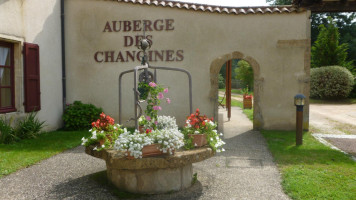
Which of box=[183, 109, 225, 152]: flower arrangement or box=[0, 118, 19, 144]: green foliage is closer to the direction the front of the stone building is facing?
the flower arrangement

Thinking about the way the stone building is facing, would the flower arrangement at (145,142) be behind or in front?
in front

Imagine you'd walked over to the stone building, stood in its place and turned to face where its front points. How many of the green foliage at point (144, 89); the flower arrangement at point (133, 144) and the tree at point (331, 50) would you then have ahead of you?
2

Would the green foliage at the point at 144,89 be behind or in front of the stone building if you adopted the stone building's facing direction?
in front

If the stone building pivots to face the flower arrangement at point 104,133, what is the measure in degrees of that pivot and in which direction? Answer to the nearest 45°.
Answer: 0° — it already faces it

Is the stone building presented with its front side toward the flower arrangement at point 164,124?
yes

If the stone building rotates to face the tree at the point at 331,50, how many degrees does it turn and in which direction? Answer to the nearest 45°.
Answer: approximately 135° to its left

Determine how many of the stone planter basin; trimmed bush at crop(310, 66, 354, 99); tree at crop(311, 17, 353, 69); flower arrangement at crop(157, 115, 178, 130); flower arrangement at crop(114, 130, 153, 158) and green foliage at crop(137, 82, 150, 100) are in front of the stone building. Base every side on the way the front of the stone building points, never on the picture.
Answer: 4

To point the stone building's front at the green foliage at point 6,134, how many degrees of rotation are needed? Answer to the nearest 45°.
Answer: approximately 45° to its right

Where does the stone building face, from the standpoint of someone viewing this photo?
facing the viewer

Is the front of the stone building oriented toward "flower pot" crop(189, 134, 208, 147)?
yes

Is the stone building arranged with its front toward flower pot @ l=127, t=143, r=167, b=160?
yes

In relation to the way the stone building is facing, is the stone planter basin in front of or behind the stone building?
in front

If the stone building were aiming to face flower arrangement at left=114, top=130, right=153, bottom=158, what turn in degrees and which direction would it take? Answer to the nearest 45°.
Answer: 0° — it already faces it
